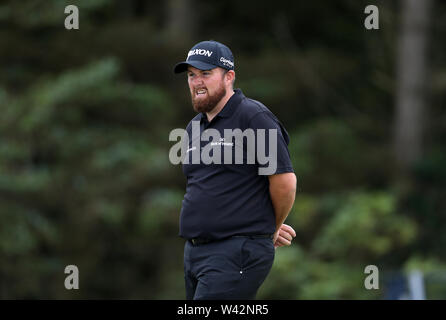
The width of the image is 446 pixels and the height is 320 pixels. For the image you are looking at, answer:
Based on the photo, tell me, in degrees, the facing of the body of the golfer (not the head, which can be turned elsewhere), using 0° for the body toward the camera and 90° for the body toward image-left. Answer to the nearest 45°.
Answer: approximately 45°
